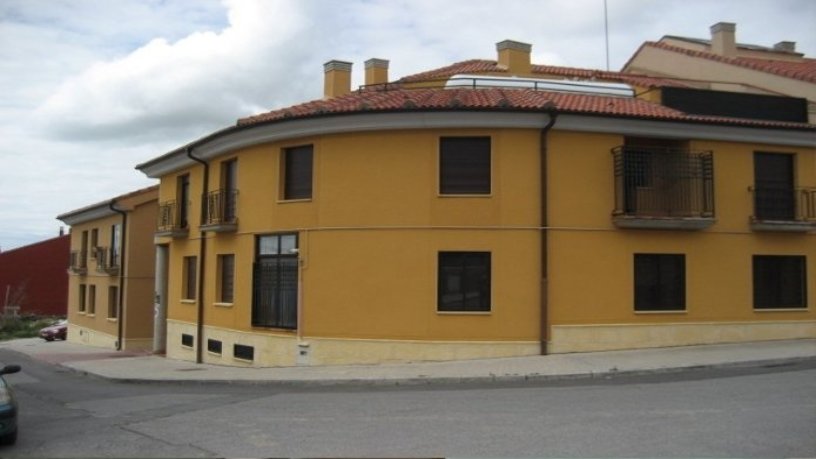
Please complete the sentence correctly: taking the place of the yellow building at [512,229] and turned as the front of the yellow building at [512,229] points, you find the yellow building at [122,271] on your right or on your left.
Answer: on your right

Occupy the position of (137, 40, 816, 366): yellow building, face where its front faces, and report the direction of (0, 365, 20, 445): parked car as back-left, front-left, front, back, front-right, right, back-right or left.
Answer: front-right

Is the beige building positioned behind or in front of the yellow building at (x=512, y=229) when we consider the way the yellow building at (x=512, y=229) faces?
behind

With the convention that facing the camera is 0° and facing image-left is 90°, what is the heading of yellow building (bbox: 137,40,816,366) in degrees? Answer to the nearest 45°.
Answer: approximately 0°

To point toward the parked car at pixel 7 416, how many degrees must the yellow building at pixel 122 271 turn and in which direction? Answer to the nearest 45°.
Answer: approximately 45° to its left

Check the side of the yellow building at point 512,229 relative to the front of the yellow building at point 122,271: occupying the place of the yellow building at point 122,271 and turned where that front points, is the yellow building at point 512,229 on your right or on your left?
on your left

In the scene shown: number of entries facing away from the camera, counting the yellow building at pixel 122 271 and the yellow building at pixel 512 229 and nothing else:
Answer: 0

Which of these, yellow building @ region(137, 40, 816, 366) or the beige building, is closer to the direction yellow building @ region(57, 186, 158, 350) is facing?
the yellow building

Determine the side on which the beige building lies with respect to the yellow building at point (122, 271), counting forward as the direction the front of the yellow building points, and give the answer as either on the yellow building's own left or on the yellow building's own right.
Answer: on the yellow building's own left

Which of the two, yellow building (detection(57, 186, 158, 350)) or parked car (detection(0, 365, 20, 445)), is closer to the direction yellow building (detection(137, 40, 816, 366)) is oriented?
the parked car

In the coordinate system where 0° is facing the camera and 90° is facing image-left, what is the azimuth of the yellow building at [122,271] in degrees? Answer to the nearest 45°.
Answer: approximately 45°

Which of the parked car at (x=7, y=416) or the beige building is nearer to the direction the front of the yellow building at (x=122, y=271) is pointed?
the parked car
